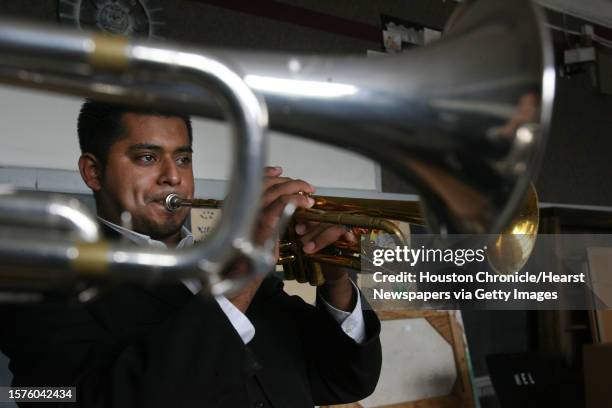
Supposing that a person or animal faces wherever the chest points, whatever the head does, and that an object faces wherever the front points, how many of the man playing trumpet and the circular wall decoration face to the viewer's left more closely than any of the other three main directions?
0

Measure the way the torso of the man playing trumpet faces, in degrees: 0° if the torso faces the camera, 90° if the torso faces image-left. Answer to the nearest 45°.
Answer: approximately 315°

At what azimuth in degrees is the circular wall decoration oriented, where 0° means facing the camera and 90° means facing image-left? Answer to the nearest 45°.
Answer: approximately 0°
